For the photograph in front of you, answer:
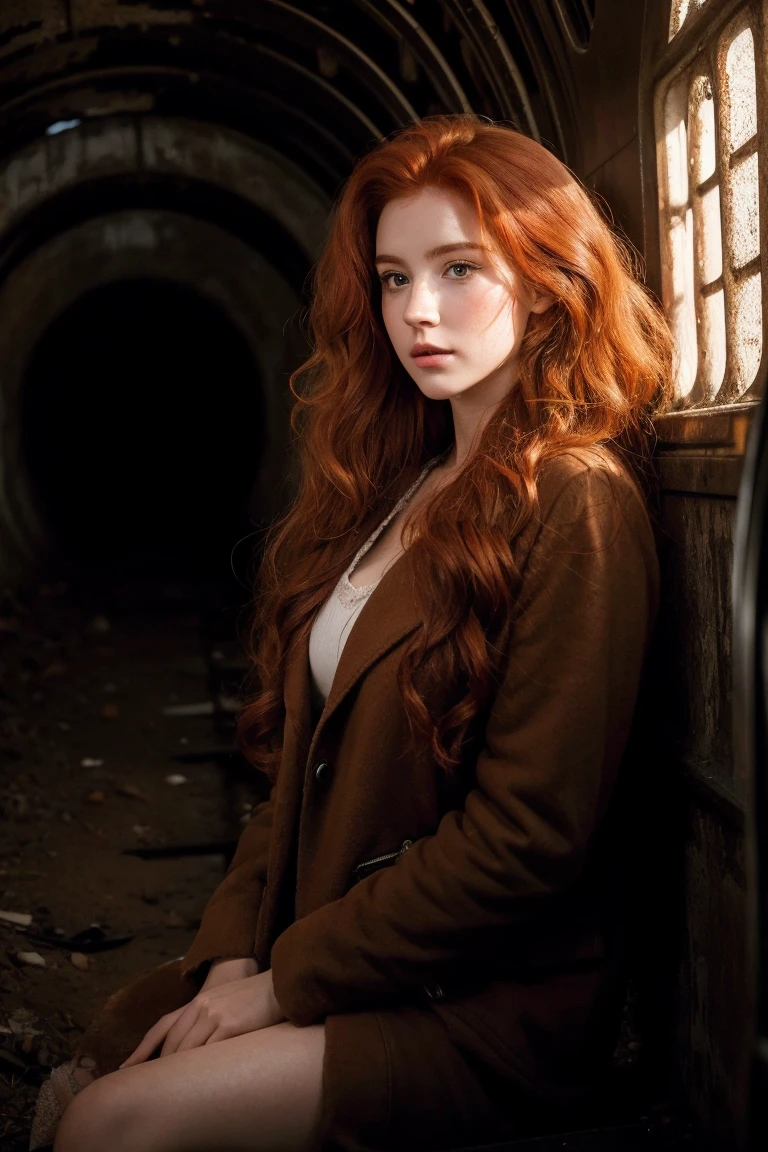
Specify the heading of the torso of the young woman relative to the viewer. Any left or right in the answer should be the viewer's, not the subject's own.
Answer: facing the viewer and to the left of the viewer
